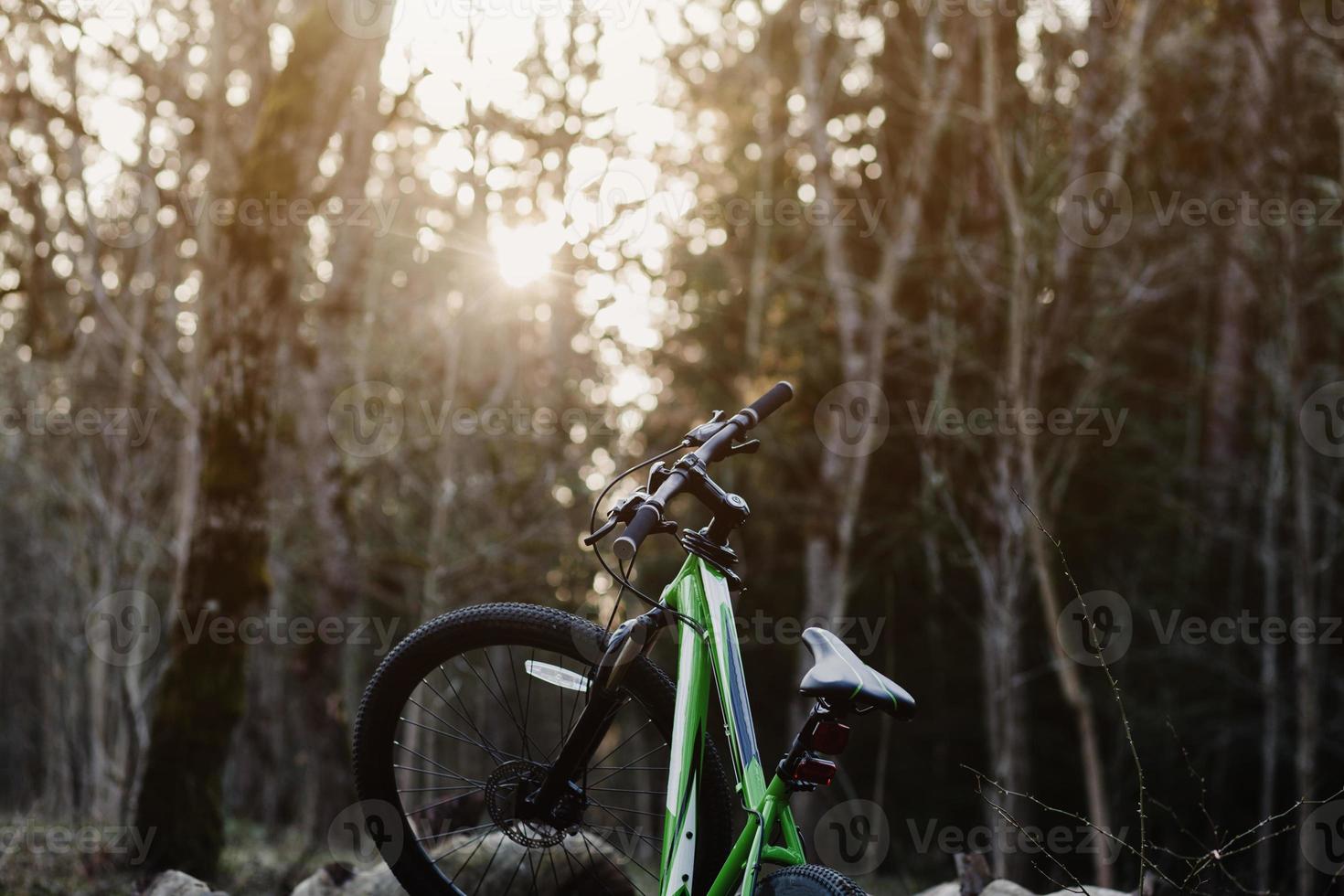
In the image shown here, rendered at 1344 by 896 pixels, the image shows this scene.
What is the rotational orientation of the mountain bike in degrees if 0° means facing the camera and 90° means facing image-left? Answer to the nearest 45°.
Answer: approximately 135°

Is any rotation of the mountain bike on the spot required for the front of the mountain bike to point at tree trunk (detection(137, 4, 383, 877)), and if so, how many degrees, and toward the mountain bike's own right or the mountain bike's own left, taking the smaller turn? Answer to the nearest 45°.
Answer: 0° — it already faces it

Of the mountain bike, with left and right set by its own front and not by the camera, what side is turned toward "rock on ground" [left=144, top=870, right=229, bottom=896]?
front
